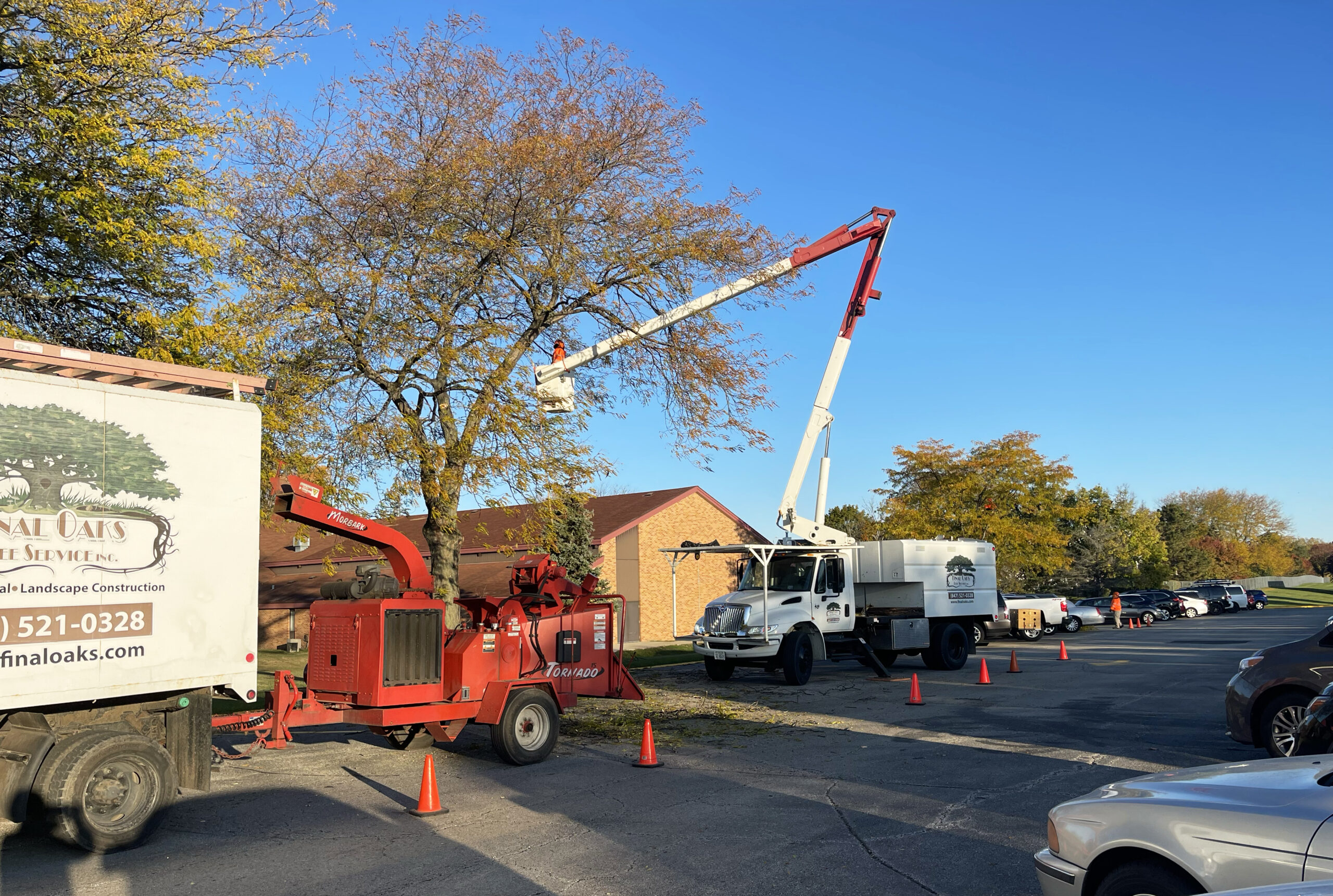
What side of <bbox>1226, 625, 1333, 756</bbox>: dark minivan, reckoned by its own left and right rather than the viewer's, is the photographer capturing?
left

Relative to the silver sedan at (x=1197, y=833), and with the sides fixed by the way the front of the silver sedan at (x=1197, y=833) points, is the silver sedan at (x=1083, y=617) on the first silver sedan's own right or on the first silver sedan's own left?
on the first silver sedan's own right

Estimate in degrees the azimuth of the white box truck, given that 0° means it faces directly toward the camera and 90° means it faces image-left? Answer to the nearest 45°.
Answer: approximately 45°

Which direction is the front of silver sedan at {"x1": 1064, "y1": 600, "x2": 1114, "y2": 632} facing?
to the viewer's left

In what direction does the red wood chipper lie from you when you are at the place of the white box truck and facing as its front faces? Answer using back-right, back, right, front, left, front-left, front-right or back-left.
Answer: back

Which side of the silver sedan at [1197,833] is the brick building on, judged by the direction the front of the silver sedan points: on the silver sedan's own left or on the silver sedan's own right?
on the silver sedan's own right

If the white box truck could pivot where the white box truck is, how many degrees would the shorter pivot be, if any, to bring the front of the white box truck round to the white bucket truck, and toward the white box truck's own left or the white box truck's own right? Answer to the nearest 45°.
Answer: approximately 180°

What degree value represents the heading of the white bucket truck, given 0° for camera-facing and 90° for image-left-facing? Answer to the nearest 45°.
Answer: approximately 45°

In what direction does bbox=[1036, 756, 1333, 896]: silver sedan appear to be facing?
to the viewer's left
